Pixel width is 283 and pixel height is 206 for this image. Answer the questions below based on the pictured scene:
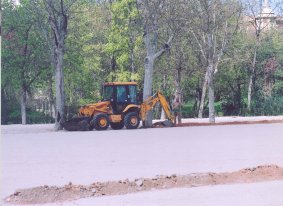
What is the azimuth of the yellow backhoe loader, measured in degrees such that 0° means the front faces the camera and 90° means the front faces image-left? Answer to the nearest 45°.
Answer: approximately 90°

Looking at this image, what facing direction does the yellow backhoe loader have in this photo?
to the viewer's left
